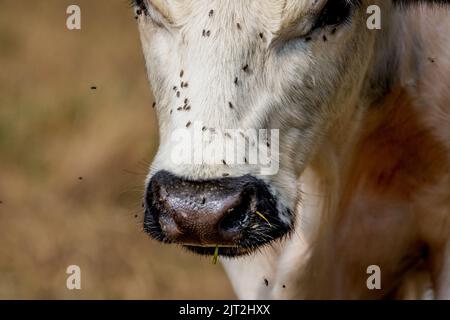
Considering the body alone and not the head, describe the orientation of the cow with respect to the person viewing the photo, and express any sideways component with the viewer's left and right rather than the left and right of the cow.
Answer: facing the viewer and to the left of the viewer
